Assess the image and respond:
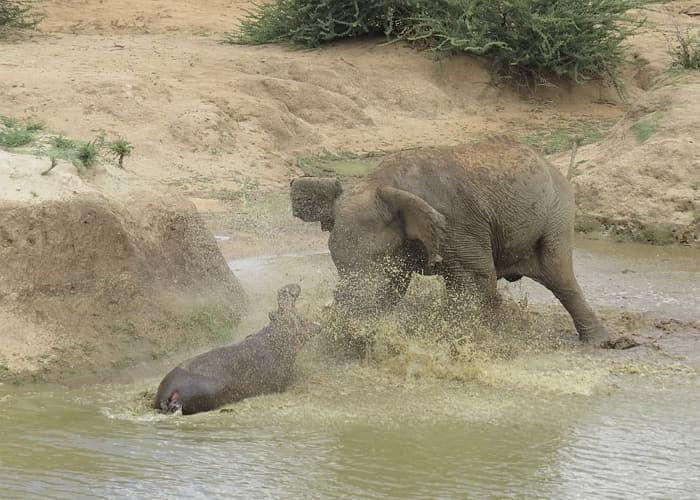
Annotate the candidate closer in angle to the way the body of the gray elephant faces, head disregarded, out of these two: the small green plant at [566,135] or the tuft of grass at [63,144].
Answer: the tuft of grass

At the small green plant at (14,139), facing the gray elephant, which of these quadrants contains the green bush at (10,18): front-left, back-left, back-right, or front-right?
back-left

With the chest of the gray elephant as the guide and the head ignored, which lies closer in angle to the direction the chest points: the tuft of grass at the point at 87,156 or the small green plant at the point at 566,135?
the tuft of grass

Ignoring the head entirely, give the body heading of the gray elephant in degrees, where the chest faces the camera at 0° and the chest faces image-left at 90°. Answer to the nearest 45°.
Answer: approximately 45°

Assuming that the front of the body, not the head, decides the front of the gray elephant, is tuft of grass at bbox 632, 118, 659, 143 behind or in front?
behind

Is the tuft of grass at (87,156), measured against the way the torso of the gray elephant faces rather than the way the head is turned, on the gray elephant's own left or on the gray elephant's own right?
on the gray elephant's own right
